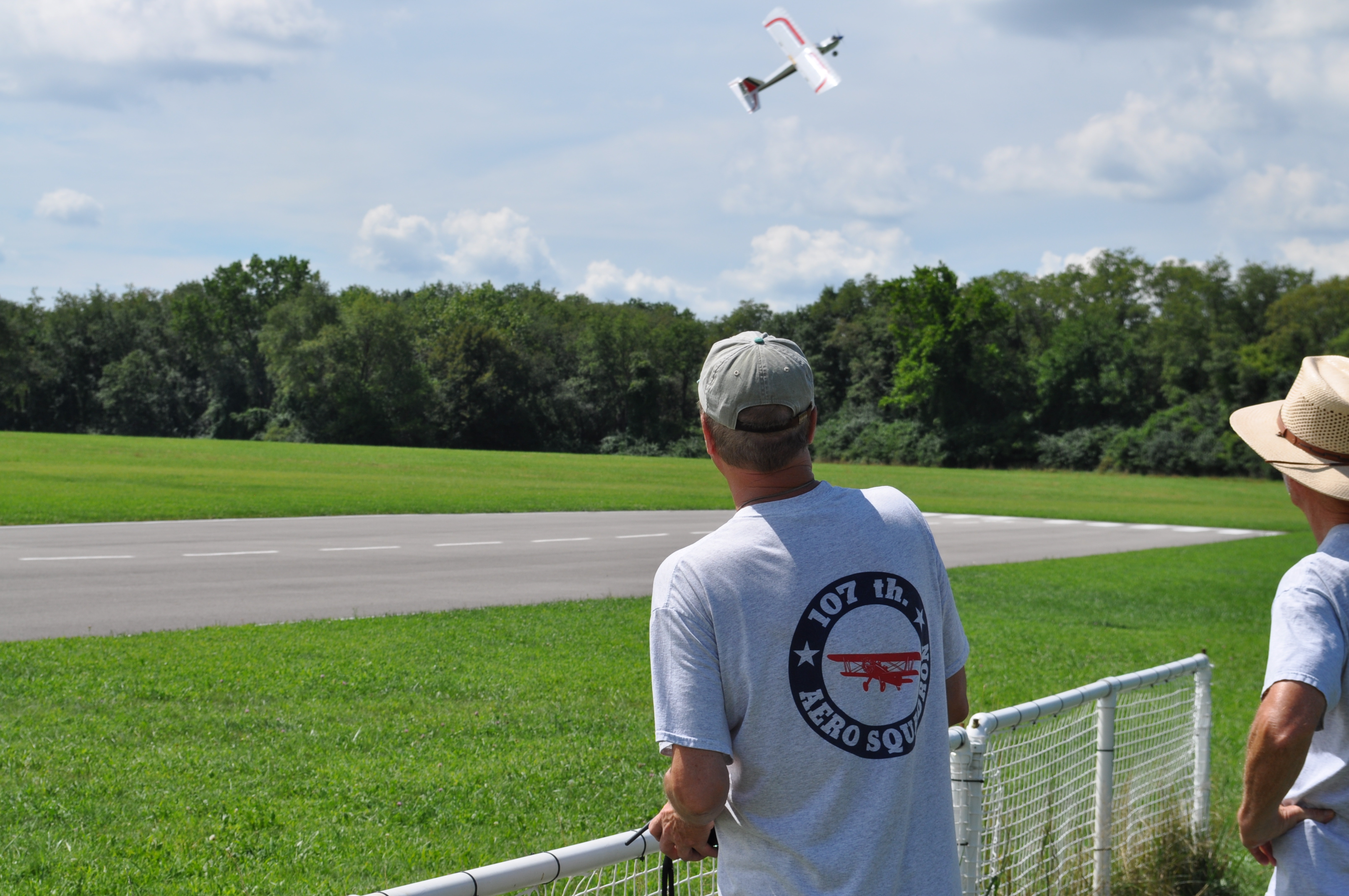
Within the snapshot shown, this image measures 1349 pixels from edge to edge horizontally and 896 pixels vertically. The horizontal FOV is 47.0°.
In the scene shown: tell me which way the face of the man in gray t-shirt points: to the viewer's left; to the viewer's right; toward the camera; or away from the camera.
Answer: away from the camera

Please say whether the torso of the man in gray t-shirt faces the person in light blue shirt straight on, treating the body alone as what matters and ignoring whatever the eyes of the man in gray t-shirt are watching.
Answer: no

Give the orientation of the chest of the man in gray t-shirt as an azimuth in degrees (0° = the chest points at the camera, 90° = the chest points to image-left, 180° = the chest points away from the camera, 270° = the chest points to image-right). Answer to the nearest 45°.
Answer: approximately 135°

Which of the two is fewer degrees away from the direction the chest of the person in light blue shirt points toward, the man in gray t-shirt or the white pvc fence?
the white pvc fence

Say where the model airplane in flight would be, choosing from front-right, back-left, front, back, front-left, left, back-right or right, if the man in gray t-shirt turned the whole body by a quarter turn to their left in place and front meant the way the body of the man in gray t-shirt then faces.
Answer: back-right

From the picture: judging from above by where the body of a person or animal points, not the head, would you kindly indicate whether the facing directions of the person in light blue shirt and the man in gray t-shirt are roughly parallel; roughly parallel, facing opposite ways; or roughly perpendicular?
roughly parallel

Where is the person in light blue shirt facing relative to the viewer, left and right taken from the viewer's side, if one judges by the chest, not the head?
facing away from the viewer and to the left of the viewer

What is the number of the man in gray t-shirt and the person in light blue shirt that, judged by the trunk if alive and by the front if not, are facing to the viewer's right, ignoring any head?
0

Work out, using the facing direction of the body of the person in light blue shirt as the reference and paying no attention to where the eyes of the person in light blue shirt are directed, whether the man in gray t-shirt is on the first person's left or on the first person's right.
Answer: on the first person's left

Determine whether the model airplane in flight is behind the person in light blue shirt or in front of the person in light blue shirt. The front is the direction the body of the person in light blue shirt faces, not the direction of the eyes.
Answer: in front

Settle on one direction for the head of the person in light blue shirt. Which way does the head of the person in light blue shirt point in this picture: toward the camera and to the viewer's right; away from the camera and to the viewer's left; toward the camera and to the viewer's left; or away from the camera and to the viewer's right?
away from the camera and to the viewer's left
